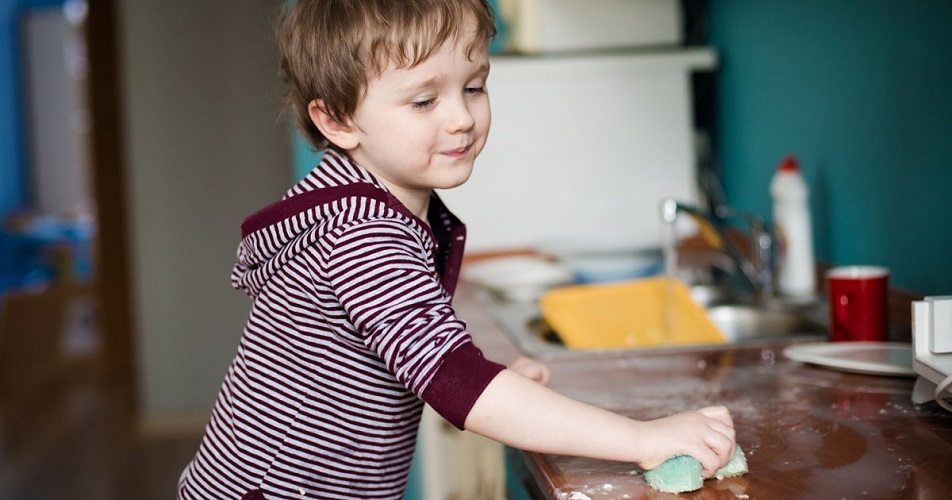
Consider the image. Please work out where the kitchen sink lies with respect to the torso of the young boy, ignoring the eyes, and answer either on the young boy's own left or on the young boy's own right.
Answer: on the young boy's own left

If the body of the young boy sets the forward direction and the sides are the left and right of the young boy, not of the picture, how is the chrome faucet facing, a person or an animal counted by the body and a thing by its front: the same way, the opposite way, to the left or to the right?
the opposite way

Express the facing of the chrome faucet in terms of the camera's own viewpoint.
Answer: facing to the left of the viewer

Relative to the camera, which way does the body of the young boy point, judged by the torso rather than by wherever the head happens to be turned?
to the viewer's right

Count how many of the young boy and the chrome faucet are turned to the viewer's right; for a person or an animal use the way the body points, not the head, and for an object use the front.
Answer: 1
